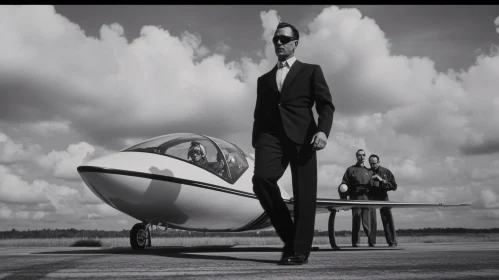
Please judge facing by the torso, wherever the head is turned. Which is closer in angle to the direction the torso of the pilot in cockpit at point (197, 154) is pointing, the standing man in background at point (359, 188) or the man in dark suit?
the man in dark suit

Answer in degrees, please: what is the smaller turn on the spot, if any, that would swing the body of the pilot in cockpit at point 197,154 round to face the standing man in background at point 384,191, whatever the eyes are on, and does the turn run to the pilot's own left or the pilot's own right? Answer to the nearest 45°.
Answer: approximately 180°

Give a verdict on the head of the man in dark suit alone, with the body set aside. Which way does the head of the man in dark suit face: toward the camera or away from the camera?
toward the camera

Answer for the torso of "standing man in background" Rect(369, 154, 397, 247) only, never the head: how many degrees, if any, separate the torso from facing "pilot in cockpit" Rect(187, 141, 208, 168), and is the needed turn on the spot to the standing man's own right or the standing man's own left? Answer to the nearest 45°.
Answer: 0° — they already face them

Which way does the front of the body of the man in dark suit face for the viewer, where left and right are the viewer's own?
facing the viewer and to the left of the viewer

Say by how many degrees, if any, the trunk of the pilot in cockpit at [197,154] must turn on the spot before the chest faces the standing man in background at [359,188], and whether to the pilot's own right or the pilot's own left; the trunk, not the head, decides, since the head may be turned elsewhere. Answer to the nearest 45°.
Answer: approximately 180°

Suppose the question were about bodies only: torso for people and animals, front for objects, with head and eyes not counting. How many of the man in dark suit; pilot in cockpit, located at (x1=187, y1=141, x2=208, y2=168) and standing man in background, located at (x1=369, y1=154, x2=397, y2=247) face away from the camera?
0

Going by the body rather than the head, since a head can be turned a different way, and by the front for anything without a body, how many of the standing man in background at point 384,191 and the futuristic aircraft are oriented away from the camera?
0

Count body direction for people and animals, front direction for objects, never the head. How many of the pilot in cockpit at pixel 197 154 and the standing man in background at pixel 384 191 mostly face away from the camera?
0

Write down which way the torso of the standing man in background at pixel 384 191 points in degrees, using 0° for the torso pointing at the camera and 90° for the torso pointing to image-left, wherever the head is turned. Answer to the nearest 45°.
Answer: approximately 45°

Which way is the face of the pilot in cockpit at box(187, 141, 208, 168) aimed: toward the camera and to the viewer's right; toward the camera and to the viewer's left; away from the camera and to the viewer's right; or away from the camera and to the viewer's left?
toward the camera and to the viewer's left

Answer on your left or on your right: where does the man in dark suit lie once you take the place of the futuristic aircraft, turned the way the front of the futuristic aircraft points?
on your left

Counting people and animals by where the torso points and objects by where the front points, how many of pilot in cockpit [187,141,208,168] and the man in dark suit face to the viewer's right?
0
